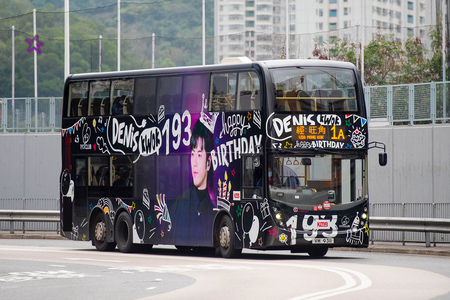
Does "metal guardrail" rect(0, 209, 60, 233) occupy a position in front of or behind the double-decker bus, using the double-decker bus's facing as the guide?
behind

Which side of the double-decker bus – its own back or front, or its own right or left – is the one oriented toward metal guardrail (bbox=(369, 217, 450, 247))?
left

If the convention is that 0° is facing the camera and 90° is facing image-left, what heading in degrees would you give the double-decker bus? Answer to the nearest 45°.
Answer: approximately 315°
